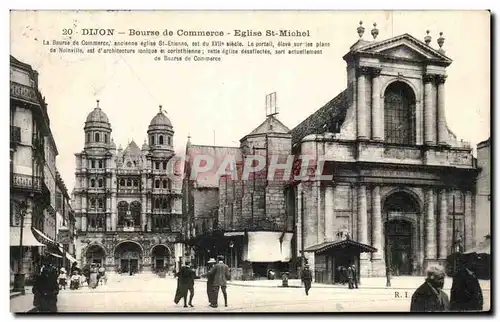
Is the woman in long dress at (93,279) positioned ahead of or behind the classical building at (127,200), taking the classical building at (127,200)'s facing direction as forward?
ahead

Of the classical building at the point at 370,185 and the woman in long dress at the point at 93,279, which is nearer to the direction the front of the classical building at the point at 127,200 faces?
the woman in long dress

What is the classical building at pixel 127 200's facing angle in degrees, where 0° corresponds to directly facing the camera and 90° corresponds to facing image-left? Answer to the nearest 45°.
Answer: approximately 0°
